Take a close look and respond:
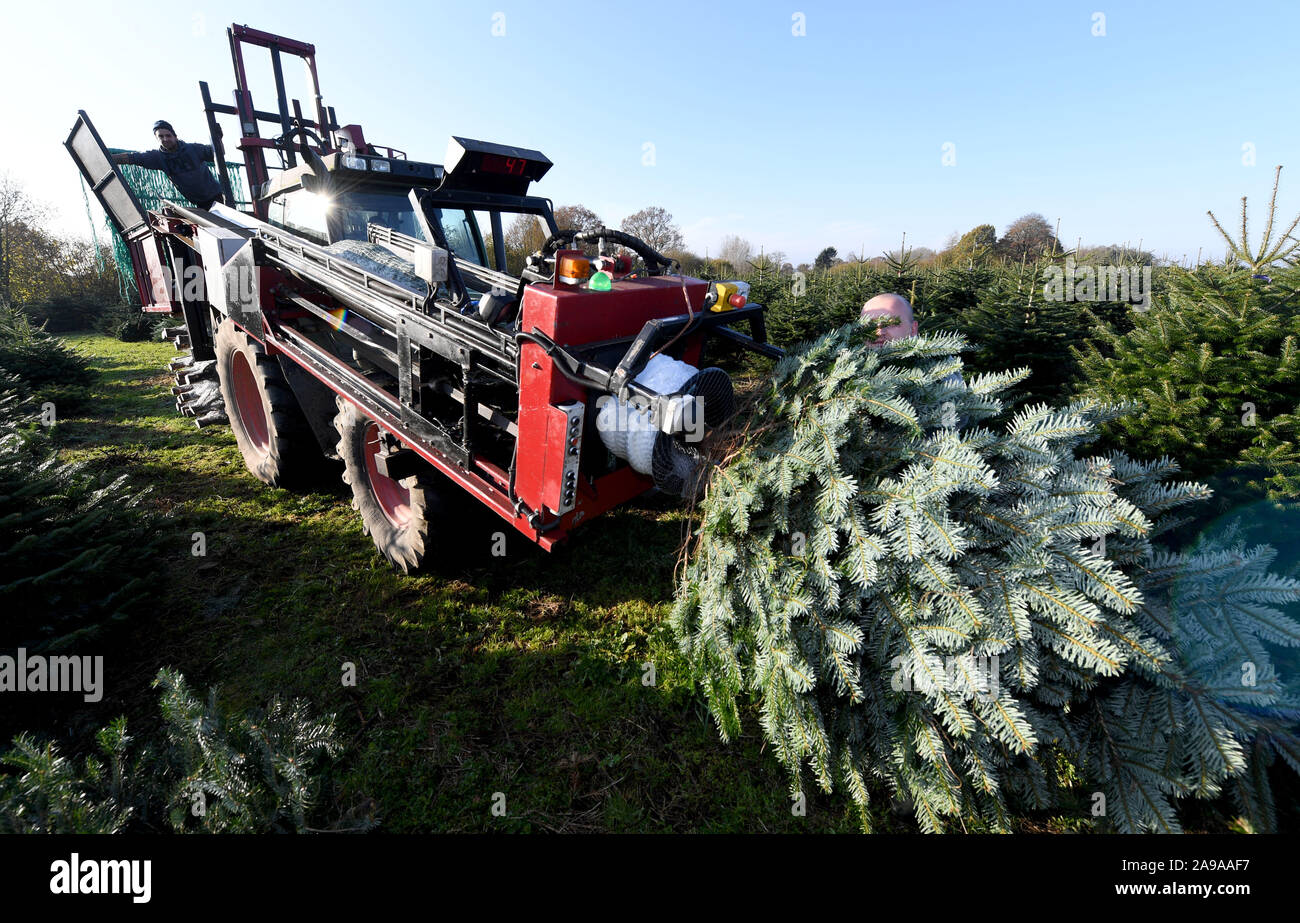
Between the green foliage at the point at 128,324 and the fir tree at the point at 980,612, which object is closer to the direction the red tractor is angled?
the fir tree

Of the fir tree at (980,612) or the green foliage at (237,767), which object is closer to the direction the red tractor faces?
the fir tree

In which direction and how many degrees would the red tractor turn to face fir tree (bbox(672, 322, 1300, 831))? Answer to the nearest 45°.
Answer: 0° — it already faces it

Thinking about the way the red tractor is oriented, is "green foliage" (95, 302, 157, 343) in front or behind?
behind

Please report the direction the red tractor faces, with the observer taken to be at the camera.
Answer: facing the viewer and to the right of the viewer
